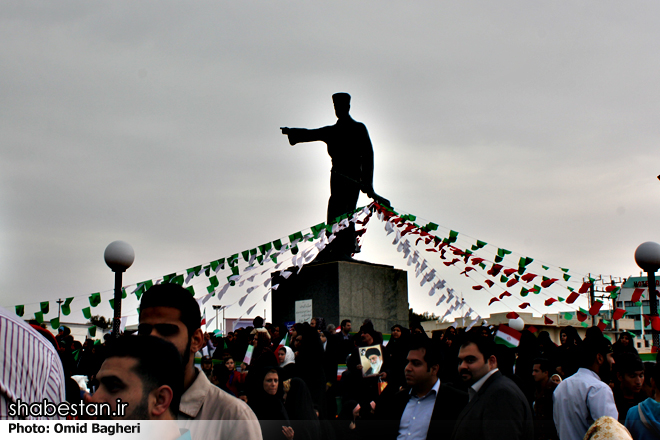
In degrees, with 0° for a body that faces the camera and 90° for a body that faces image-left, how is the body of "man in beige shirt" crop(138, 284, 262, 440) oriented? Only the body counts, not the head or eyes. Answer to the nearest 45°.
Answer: approximately 45°

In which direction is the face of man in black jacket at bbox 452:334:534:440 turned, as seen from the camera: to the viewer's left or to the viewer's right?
to the viewer's left

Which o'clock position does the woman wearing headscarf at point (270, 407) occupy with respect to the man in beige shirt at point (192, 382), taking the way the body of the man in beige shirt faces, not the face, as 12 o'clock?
The woman wearing headscarf is roughly at 5 o'clock from the man in beige shirt.

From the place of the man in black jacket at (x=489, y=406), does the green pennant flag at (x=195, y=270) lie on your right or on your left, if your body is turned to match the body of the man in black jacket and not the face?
on your right

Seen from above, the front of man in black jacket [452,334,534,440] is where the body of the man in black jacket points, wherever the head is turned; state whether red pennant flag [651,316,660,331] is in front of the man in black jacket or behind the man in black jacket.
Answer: behind

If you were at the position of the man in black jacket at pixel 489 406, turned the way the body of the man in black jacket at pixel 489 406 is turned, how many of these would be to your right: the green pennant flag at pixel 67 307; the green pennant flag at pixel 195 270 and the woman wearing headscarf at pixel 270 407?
3

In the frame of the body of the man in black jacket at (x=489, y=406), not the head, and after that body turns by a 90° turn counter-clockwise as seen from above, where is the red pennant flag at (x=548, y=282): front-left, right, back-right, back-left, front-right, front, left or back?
back-left

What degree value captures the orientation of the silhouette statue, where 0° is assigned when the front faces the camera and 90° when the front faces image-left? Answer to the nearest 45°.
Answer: approximately 45°
